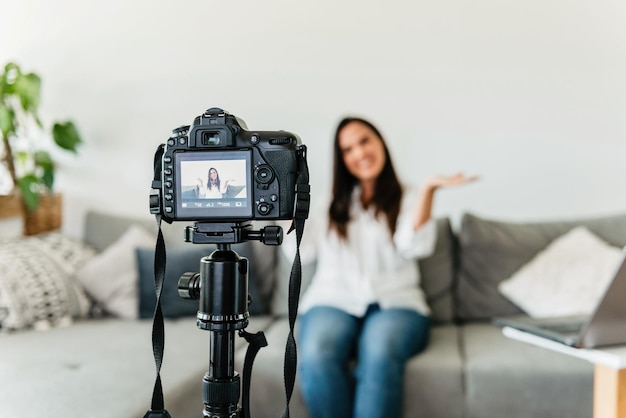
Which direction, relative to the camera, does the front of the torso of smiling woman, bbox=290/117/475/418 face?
toward the camera

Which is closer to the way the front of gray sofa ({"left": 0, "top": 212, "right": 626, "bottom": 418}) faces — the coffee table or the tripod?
the tripod

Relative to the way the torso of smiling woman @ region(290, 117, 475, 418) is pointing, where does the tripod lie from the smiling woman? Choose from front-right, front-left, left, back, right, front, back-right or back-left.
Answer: front

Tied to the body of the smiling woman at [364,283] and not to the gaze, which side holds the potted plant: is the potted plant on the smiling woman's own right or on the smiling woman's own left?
on the smiling woman's own right

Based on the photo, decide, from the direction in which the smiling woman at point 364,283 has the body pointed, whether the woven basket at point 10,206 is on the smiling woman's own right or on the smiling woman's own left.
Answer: on the smiling woman's own right

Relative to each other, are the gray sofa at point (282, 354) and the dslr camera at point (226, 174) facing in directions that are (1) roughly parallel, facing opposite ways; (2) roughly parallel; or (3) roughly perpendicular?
roughly parallel, facing opposite ways

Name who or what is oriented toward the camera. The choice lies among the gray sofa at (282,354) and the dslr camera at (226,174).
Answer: the gray sofa

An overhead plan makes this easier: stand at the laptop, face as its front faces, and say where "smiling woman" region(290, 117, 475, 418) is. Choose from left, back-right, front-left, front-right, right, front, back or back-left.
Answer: front

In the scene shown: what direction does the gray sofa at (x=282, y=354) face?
toward the camera

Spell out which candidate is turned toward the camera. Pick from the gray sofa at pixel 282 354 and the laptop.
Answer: the gray sofa

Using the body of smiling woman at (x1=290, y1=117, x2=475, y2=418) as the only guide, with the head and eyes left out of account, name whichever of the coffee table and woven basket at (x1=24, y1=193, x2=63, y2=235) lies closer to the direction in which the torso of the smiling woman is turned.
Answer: the coffee table

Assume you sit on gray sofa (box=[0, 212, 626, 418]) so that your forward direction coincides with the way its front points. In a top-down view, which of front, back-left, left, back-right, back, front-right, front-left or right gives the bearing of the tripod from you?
front

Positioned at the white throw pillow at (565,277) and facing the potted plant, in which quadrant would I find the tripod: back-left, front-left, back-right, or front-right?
front-left

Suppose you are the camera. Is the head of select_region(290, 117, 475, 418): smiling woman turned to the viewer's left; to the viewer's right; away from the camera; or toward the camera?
toward the camera

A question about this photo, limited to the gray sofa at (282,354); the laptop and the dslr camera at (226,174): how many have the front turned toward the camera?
1

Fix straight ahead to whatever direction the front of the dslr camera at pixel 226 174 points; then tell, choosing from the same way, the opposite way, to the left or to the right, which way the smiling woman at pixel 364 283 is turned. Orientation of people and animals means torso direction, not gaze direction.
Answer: the opposite way

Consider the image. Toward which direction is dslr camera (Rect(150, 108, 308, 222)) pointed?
away from the camera

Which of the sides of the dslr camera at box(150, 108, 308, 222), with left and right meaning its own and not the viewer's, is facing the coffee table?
right

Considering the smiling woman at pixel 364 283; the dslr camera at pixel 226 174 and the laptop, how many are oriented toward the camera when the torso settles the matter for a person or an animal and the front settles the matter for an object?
1

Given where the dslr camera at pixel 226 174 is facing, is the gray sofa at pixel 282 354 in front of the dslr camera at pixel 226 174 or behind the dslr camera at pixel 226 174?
in front
